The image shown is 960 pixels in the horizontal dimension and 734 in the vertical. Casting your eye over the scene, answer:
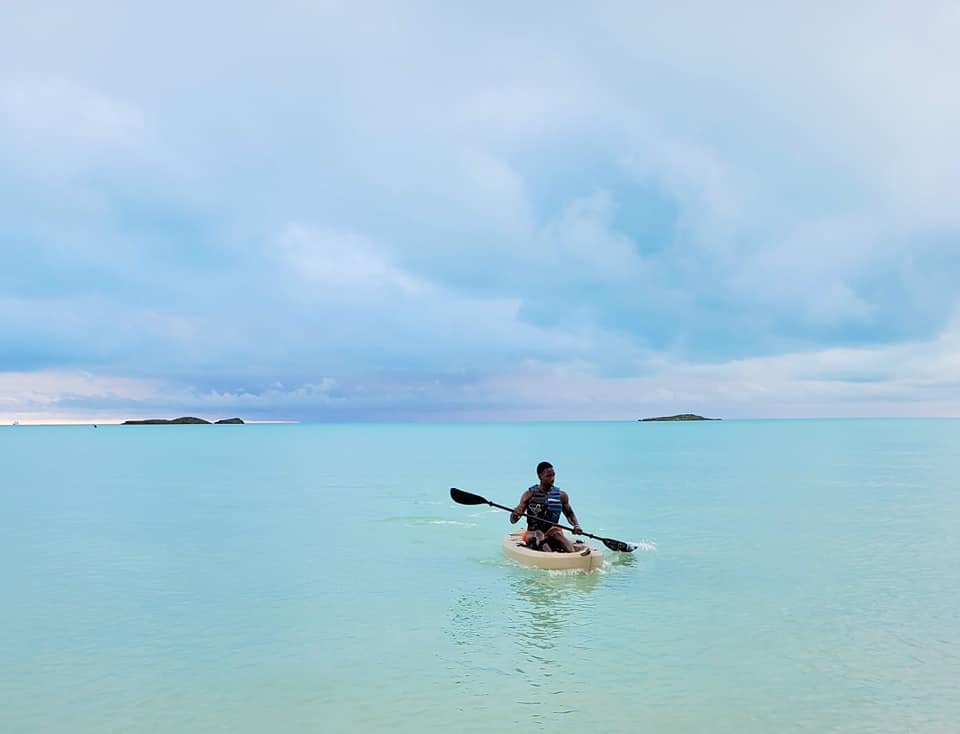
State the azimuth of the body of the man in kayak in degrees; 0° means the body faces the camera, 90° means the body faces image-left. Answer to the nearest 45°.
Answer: approximately 315°
